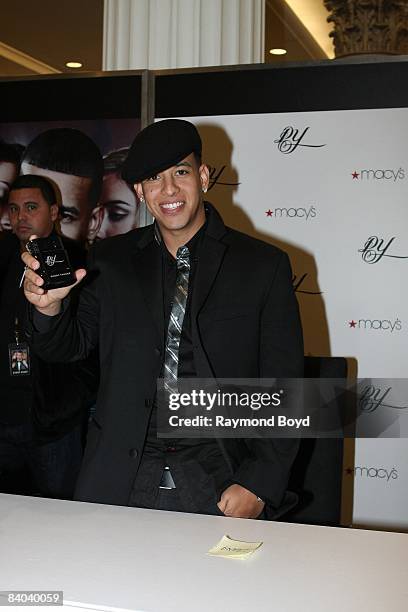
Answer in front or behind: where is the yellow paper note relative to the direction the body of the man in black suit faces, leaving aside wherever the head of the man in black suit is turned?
in front

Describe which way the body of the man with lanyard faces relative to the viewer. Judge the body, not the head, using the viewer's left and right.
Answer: facing the viewer and to the left of the viewer

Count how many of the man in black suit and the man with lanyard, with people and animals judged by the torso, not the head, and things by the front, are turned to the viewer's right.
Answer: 0

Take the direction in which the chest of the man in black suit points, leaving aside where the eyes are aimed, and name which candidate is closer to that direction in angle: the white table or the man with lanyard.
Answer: the white table

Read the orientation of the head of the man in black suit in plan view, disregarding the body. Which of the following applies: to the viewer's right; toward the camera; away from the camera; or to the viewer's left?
toward the camera

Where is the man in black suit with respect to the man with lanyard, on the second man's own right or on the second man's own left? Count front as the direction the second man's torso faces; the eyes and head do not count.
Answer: on the second man's own left

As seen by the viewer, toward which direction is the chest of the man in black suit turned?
toward the camera

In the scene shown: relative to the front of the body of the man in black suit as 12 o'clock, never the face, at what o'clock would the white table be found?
The white table is roughly at 12 o'clock from the man in black suit.
